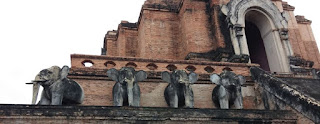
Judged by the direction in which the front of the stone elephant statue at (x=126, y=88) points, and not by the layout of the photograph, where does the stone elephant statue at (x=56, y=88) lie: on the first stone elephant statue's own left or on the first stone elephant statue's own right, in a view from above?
on the first stone elephant statue's own right

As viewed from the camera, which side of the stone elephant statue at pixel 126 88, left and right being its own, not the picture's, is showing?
front

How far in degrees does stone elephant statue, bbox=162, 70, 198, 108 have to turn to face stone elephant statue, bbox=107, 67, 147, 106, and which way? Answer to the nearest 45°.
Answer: approximately 90° to its right

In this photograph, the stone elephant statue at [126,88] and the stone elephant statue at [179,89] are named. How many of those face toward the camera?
2

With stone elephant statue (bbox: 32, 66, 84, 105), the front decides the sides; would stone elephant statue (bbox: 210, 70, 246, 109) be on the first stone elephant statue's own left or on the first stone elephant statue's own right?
on the first stone elephant statue's own left

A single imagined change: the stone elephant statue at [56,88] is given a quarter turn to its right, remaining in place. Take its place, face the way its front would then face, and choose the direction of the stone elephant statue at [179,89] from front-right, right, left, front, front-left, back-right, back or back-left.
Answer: back-right

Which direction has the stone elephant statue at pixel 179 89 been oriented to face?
toward the camera

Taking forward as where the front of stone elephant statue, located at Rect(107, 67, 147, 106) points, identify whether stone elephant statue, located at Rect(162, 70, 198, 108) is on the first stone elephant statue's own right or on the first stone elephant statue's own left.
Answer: on the first stone elephant statue's own left

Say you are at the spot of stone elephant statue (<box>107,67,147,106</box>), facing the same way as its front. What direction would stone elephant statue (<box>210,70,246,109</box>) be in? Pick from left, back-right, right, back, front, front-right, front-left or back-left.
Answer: left

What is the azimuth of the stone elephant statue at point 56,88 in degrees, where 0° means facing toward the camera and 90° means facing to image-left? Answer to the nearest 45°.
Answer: approximately 45°
